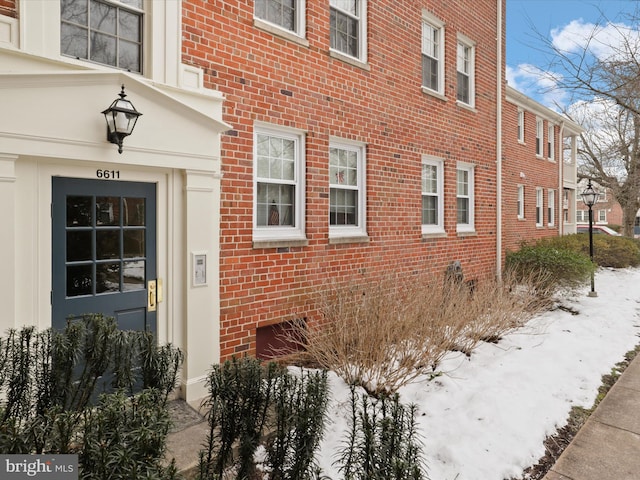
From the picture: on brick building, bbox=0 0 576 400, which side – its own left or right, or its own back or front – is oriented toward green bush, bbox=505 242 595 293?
left

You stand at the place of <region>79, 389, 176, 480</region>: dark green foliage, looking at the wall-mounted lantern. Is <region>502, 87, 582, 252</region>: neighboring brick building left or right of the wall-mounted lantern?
right

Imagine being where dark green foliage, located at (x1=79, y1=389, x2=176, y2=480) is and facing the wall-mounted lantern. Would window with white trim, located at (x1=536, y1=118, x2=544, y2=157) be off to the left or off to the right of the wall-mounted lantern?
right

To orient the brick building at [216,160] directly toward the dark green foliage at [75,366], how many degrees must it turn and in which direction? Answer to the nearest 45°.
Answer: approximately 45° to its right

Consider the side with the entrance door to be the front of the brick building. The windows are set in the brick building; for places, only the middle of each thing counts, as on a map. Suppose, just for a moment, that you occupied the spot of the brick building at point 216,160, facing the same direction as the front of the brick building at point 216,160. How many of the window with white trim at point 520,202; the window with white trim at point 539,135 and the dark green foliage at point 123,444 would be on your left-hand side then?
2

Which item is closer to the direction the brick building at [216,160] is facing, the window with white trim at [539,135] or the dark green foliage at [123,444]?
the dark green foliage

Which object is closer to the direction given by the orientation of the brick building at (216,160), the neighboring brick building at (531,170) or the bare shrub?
the bare shrub

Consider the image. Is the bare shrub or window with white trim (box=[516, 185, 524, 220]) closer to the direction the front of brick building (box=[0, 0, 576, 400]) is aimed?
the bare shrub

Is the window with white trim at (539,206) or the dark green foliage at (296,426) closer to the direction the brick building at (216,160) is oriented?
the dark green foliage

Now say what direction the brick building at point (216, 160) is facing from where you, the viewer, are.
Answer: facing the viewer and to the right of the viewer

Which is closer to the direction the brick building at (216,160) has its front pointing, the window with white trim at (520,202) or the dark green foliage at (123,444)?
the dark green foliage

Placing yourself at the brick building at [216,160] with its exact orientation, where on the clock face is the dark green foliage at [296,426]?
The dark green foliage is roughly at 1 o'clock from the brick building.
